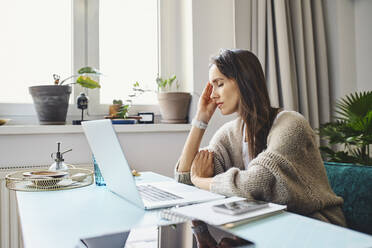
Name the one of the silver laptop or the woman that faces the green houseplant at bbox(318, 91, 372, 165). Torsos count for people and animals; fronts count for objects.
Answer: the silver laptop

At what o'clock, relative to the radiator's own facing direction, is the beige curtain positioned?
The beige curtain is roughly at 9 o'clock from the radiator.

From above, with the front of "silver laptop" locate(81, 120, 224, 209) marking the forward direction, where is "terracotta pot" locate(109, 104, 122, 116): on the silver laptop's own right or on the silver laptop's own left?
on the silver laptop's own left

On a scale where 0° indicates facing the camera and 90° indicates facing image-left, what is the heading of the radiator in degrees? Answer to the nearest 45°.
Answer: approximately 0°

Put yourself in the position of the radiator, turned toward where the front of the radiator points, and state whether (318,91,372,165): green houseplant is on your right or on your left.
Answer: on your left

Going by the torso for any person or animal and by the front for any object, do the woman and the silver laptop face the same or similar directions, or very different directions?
very different directions

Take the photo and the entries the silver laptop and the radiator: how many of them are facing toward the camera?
1

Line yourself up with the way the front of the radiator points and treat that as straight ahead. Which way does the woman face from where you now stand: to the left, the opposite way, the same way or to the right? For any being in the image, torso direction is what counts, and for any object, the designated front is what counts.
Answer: to the right

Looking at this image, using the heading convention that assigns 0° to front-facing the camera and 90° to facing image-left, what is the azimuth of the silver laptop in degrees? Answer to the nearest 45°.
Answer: approximately 225°
